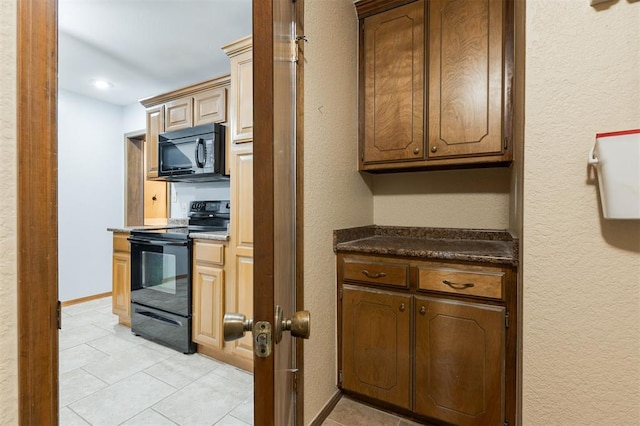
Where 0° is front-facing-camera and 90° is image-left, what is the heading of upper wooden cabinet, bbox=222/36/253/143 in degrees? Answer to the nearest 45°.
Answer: approximately 45°

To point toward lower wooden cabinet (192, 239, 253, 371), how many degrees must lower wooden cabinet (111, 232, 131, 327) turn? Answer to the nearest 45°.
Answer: approximately 90° to its left

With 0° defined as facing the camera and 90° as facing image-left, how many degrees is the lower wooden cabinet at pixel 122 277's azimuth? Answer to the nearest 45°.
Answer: approximately 45°

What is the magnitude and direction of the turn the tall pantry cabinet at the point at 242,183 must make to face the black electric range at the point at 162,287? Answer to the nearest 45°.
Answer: approximately 90° to its right

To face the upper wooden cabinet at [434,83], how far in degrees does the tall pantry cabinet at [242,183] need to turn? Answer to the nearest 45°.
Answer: approximately 90° to its left

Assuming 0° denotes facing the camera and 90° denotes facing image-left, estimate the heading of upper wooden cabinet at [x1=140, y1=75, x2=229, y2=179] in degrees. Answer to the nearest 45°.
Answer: approximately 45°

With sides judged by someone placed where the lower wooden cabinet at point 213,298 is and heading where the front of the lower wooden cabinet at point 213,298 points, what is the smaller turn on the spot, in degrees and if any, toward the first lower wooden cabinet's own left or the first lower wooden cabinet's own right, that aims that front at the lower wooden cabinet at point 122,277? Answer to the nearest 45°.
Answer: approximately 90° to the first lower wooden cabinet's own right

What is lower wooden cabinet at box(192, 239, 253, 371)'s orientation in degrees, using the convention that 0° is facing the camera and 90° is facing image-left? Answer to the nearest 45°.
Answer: approximately 45°

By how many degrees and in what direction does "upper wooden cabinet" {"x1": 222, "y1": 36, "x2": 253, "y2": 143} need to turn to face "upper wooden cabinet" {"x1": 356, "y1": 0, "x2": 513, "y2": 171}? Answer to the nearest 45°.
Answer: approximately 90° to its left

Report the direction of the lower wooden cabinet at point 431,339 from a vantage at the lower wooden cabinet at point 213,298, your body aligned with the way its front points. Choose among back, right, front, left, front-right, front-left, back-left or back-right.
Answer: left
